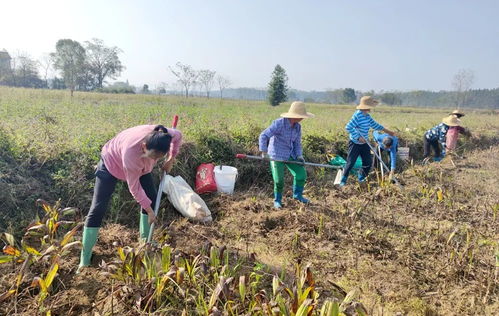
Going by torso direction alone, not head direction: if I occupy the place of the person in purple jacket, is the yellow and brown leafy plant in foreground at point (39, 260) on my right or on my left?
on my right

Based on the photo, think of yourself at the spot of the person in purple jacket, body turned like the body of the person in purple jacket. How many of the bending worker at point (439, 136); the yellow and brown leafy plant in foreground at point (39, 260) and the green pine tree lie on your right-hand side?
1

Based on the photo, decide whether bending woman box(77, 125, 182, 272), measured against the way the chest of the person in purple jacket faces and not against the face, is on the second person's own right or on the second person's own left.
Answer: on the second person's own right

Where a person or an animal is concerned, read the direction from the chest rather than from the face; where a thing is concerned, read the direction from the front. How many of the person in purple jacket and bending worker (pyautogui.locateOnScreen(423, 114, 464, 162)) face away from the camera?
0

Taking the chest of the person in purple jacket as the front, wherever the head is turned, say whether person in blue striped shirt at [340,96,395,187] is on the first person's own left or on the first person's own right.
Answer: on the first person's own left

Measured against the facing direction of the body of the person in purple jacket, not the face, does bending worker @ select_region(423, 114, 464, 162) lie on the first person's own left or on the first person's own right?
on the first person's own left

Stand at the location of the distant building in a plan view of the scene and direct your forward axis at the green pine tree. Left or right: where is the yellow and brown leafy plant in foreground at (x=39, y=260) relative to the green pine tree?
right
